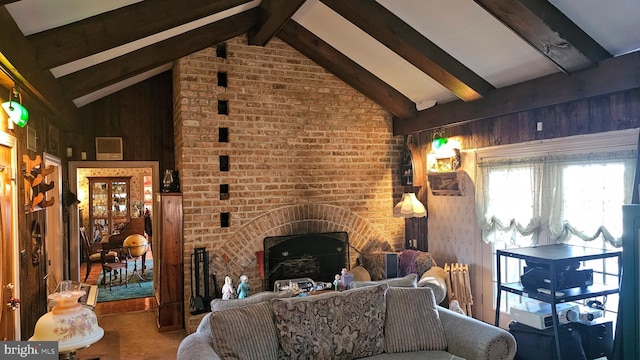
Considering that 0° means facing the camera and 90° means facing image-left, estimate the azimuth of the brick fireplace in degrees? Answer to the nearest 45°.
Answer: approximately 0°

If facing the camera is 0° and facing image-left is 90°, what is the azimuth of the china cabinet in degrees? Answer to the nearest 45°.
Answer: approximately 0°

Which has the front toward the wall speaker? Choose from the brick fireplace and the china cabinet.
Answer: the china cabinet

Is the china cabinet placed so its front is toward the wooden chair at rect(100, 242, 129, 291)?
yes

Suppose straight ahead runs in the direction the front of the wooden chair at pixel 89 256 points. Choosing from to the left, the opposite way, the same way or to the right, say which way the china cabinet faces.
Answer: to the right

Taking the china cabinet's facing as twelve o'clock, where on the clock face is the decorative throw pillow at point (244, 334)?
The decorative throw pillow is roughly at 12 o'clock from the china cabinet.

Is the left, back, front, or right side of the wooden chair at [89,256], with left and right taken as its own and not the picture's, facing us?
right

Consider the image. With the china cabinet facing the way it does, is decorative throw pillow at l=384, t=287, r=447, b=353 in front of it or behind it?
in front

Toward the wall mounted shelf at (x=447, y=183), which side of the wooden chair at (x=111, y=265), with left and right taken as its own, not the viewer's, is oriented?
front

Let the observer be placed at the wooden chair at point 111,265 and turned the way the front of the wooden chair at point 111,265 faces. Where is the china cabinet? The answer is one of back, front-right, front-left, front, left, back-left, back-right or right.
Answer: back-left

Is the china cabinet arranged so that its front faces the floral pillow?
yes

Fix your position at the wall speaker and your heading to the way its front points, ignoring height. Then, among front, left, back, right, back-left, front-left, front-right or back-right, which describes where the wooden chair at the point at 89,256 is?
back

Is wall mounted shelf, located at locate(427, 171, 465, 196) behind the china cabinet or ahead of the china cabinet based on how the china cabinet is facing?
ahead
